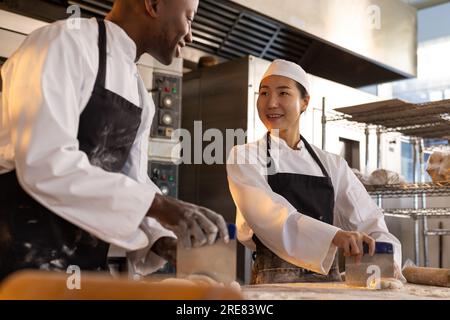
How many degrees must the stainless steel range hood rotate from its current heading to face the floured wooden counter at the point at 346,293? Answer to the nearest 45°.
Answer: approximately 45° to its right

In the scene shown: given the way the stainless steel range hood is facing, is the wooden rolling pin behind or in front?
in front

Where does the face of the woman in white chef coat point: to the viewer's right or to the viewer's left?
to the viewer's left

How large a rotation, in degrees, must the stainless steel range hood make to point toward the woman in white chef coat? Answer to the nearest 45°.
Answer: approximately 45° to its right

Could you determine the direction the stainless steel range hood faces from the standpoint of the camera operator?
facing the viewer and to the right of the viewer

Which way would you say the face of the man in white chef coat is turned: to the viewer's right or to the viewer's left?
to the viewer's right
